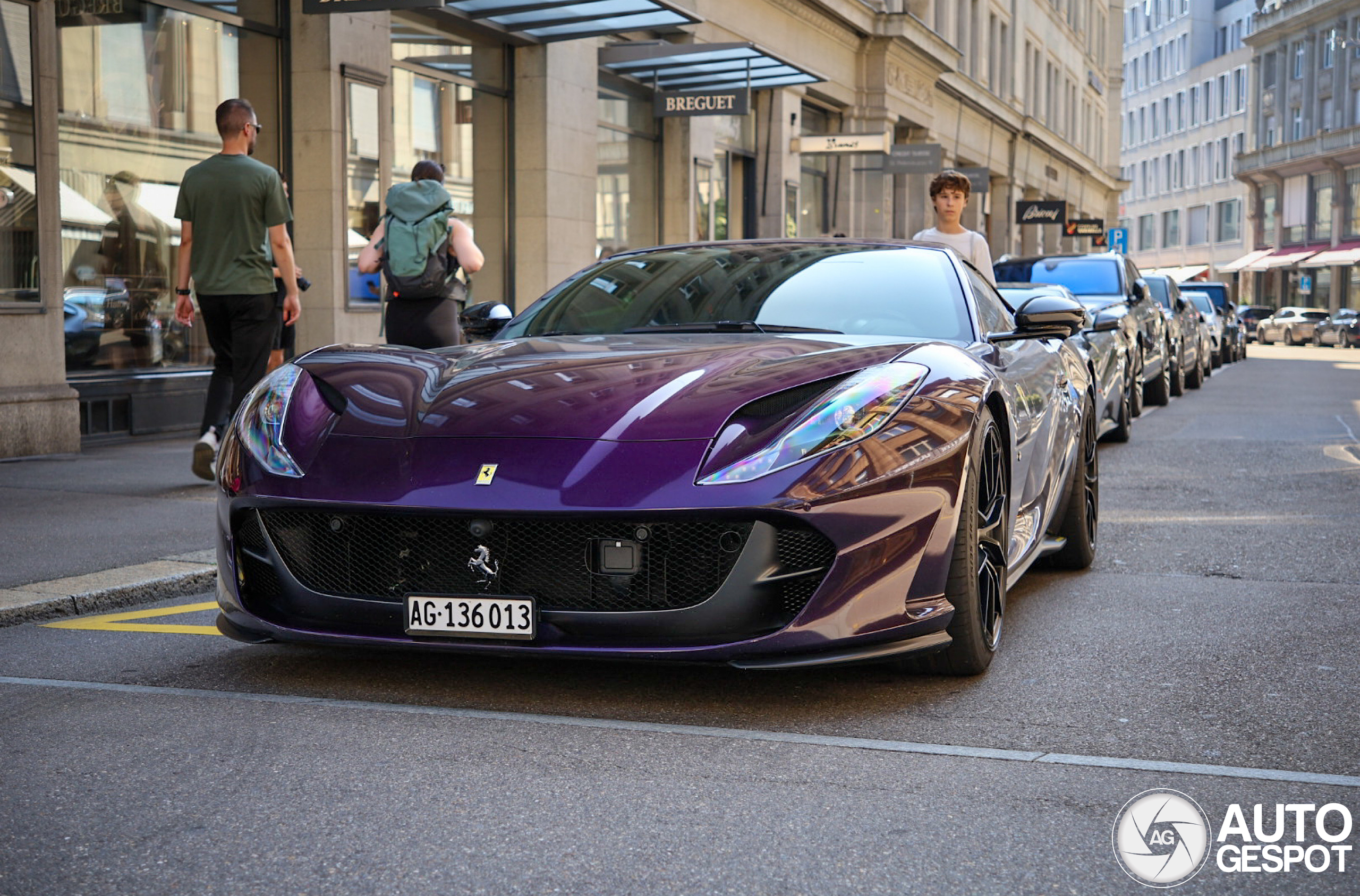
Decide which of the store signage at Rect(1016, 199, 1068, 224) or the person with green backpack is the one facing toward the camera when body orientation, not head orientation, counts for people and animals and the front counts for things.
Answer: the store signage

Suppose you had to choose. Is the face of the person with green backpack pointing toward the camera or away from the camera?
away from the camera

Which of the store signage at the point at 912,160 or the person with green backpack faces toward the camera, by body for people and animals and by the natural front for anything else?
the store signage

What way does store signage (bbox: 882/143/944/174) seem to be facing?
toward the camera

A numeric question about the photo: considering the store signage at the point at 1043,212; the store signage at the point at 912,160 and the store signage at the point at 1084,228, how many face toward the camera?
3

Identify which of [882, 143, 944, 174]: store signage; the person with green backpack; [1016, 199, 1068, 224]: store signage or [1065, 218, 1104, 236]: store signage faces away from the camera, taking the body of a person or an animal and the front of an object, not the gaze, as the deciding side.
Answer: the person with green backpack

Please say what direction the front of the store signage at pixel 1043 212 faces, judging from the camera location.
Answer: facing the viewer

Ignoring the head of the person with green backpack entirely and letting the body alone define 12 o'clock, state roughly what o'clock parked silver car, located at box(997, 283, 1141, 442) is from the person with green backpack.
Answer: The parked silver car is roughly at 2 o'clock from the person with green backpack.

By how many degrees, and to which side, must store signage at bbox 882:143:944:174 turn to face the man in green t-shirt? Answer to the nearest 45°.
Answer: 0° — it already faces them

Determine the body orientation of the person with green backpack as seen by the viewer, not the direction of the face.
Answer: away from the camera

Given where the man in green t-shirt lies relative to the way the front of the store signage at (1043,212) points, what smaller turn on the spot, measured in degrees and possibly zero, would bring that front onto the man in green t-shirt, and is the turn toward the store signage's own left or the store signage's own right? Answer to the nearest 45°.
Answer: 0° — it already faces them

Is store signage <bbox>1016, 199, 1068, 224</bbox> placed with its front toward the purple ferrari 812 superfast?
yes

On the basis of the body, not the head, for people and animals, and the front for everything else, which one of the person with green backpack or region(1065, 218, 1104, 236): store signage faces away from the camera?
the person with green backpack

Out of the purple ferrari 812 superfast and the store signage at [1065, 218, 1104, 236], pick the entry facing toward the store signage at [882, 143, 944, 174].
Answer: the store signage at [1065, 218, 1104, 236]

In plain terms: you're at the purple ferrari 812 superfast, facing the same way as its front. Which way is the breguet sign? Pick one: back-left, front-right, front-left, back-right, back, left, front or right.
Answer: back-right

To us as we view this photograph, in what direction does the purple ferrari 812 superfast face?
facing the viewer and to the left of the viewer

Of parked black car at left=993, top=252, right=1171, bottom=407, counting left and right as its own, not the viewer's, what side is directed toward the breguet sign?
right
